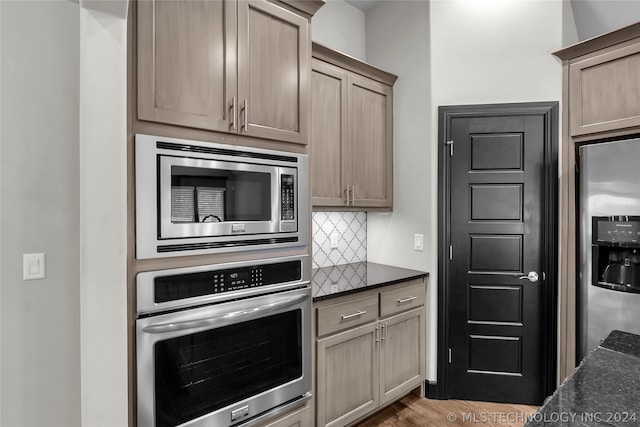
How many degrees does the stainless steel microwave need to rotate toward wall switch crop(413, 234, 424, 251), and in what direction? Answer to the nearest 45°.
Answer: approximately 90° to its left

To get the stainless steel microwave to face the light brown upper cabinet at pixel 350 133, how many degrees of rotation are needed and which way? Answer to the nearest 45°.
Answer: approximately 90° to its left

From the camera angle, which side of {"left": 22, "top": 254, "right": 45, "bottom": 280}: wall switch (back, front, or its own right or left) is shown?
front

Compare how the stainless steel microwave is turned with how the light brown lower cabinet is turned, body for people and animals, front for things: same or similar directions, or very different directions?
same or similar directions

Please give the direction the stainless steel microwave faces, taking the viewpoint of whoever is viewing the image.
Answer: facing the viewer and to the right of the viewer

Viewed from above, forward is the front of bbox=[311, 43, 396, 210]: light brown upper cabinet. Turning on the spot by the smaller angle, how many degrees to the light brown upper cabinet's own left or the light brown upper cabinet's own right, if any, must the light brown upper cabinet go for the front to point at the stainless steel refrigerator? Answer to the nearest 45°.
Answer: approximately 45° to the light brown upper cabinet's own left

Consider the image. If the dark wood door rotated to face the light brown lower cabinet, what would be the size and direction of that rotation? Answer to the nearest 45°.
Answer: approximately 45° to its right

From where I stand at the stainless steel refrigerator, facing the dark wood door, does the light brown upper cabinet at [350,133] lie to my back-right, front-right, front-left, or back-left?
front-left

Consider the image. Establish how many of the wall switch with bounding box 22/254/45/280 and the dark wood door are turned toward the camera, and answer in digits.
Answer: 2

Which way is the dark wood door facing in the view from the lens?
facing the viewer

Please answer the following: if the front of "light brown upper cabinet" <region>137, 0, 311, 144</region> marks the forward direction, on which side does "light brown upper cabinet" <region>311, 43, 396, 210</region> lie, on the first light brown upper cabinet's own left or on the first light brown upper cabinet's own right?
on the first light brown upper cabinet's own left
